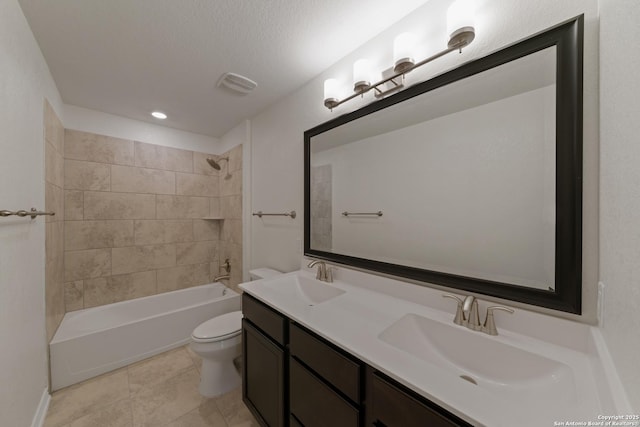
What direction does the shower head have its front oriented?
to the viewer's left

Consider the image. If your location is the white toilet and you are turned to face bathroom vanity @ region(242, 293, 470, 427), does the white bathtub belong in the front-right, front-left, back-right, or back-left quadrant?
back-right

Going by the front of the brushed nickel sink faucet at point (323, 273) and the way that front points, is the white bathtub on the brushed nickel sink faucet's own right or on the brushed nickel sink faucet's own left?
on the brushed nickel sink faucet's own right

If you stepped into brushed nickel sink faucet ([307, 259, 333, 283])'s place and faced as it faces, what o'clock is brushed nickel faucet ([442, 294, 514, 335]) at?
brushed nickel faucet ([442, 294, 514, 335]) is roughly at 9 o'clock from brushed nickel sink faucet ([307, 259, 333, 283]).

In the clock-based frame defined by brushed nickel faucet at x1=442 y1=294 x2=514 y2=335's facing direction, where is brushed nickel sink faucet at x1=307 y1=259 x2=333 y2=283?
brushed nickel sink faucet at x1=307 y1=259 x2=333 y2=283 is roughly at 2 o'clock from brushed nickel faucet at x1=442 y1=294 x2=514 y2=335.

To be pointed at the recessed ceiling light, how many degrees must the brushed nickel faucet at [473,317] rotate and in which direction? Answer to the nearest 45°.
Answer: approximately 45° to its right

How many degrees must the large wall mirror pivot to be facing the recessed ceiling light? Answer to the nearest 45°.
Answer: approximately 45° to its right

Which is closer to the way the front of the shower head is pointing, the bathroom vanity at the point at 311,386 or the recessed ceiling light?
the recessed ceiling light

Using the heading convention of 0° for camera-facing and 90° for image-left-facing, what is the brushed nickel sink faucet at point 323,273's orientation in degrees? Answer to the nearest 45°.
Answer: approximately 45°

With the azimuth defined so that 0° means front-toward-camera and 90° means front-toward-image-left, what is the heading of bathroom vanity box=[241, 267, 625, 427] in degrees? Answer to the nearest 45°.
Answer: approximately 45°
